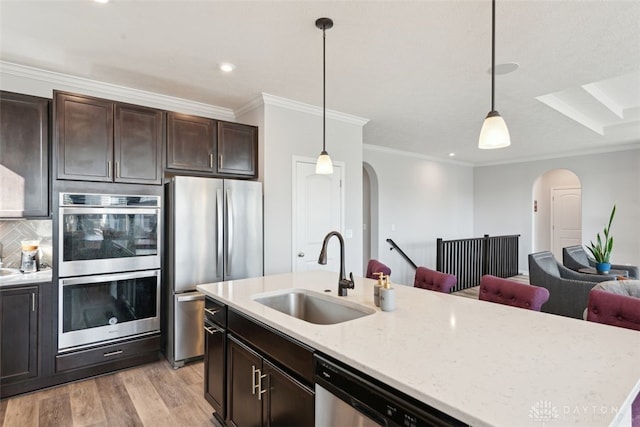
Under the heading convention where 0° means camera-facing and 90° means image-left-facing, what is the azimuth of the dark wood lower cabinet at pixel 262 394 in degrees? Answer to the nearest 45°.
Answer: approximately 45°

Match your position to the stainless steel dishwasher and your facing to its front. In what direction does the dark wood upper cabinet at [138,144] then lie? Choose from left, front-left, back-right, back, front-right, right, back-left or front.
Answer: right

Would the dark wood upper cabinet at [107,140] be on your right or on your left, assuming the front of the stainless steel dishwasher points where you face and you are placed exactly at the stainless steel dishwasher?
on your right

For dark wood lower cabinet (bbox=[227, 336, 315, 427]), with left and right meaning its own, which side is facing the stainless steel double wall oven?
right

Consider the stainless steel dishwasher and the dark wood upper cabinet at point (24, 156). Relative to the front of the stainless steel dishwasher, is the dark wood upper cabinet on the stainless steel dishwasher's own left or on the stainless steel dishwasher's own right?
on the stainless steel dishwasher's own right

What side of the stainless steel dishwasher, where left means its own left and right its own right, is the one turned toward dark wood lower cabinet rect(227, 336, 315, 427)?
right

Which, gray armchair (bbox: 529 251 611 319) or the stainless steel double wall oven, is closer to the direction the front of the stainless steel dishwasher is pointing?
the stainless steel double wall oven

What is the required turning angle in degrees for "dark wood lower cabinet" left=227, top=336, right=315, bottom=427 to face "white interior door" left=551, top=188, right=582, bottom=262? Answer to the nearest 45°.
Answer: approximately 180°
